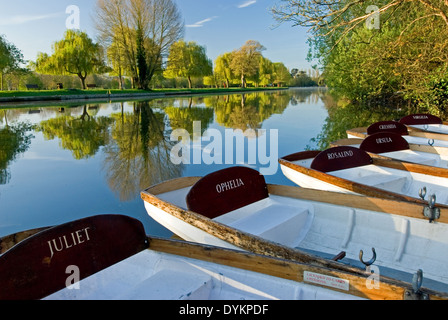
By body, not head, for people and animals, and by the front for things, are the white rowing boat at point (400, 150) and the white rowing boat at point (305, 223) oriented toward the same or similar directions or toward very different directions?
same or similar directions

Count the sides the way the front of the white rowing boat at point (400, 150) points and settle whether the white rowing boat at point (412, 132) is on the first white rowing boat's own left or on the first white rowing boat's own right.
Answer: on the first white rowing boat's own left

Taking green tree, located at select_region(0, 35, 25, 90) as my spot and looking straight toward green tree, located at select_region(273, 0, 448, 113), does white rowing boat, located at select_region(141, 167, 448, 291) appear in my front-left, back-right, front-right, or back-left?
front-right

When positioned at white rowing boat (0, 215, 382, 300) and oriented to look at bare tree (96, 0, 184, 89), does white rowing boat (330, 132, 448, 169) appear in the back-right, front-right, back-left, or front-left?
front-right

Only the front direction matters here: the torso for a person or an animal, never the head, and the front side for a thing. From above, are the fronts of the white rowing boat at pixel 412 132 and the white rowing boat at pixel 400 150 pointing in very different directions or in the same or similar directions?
same or similar directions
